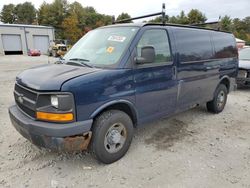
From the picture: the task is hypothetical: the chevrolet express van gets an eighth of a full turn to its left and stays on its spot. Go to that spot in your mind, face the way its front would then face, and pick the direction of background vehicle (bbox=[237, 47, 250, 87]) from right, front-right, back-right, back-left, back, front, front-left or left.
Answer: back-left

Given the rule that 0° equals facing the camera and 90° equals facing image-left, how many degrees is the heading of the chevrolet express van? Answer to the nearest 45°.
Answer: approximately 45°
